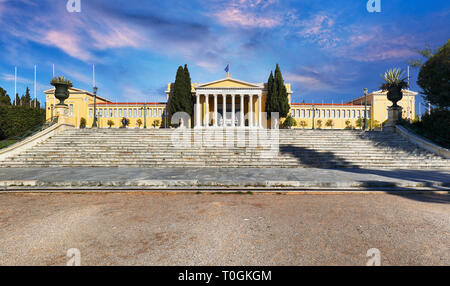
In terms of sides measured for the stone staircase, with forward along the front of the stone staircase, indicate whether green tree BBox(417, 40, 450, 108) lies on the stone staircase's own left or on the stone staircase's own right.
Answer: on the stone staircase's own left

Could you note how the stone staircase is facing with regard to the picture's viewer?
facing the viewer

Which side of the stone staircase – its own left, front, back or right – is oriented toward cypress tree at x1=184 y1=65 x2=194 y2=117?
back

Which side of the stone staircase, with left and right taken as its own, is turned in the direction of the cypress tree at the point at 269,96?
back

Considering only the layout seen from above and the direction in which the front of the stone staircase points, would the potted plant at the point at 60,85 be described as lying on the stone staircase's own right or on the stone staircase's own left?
on the stone staircase's own right

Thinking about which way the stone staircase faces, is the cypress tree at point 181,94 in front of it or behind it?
behind
